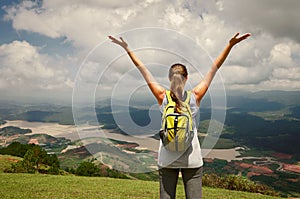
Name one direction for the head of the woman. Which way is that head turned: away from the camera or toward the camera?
away from the camera

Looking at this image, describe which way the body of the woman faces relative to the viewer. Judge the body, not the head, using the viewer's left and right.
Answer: facing away from the viewer

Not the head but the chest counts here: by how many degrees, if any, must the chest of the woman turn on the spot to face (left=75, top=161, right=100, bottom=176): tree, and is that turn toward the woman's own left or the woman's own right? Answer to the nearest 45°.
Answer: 0° — they already face it
